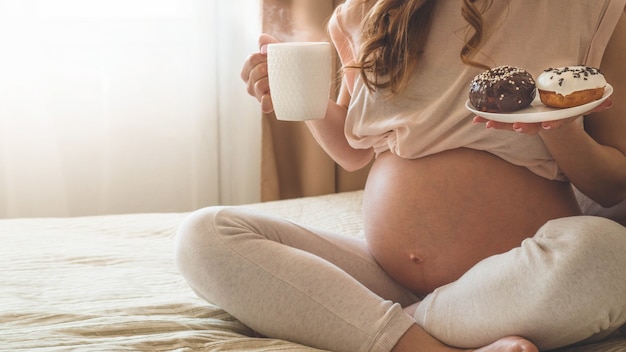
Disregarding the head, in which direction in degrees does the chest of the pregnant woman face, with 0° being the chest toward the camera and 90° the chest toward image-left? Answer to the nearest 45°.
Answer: approximately 45°
